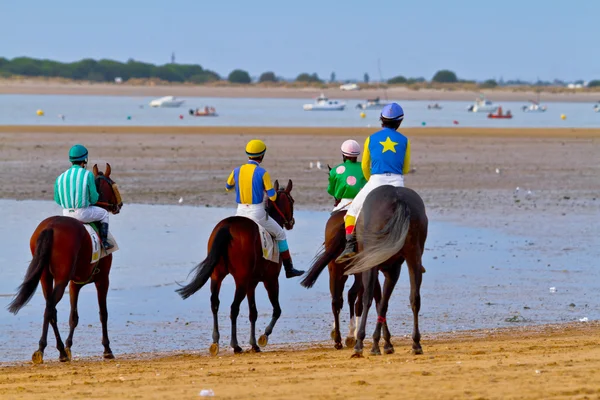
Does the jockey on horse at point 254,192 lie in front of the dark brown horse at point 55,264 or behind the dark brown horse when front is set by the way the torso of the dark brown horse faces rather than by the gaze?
in front

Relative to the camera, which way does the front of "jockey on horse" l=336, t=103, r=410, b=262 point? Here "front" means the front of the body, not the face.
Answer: away from the camera

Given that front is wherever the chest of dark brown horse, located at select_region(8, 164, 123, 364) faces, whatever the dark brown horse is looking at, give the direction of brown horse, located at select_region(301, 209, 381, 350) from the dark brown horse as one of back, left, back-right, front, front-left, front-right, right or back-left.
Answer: front-right

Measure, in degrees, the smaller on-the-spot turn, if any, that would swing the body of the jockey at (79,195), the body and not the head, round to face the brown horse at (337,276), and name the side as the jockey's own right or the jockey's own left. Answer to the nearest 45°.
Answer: approximately 45° to the jockey's own right

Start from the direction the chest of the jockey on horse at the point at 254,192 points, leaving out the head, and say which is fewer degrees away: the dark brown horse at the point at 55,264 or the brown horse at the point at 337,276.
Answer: the brown horse

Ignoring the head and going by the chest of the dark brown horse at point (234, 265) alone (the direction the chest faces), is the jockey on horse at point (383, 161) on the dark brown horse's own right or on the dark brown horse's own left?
on the dark brown horse's own right

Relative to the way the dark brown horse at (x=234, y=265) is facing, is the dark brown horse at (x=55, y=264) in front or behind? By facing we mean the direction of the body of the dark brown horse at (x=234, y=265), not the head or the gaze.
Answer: behind

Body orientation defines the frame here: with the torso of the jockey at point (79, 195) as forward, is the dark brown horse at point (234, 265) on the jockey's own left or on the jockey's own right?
on the jockey's own right

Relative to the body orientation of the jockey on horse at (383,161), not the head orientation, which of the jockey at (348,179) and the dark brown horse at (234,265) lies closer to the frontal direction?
the jockey

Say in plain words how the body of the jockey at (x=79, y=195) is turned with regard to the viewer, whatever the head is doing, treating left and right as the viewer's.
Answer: facing away from the viewer and to the right of the viewer
